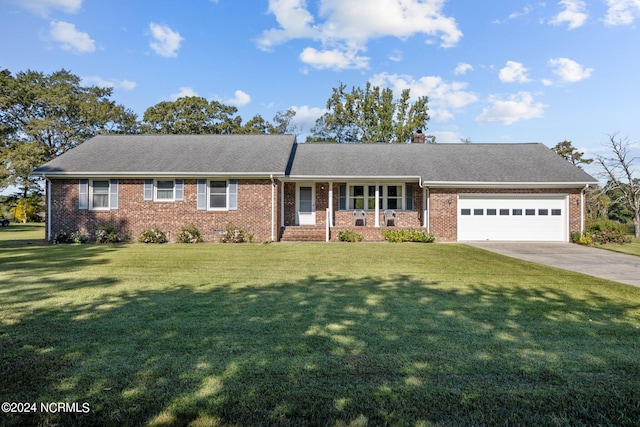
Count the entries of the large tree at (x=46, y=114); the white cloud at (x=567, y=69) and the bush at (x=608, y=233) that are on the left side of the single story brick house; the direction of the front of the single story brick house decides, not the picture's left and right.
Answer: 2

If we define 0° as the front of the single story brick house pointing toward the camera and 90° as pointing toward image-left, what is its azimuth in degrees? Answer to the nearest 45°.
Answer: approximately 0°

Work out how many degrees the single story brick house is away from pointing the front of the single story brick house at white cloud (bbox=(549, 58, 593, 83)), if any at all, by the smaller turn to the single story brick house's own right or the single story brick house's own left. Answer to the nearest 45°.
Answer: approximately 90° to the single story brick house's own left

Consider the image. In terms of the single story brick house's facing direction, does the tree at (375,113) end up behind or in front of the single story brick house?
behind

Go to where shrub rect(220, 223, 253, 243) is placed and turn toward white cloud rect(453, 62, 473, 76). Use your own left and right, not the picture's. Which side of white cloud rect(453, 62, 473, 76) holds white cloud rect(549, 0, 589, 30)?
right

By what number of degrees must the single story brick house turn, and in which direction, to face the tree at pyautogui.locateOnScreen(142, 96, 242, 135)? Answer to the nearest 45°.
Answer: approximately 135° to its right

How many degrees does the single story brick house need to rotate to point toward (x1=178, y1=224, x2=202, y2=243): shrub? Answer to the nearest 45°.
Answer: approximately 90° to its right

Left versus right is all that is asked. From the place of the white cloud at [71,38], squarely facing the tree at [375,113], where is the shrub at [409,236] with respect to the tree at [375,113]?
right

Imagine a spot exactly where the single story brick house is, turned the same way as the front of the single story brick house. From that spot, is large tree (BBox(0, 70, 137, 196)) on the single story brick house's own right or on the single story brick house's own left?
on the single story brick house's own right
